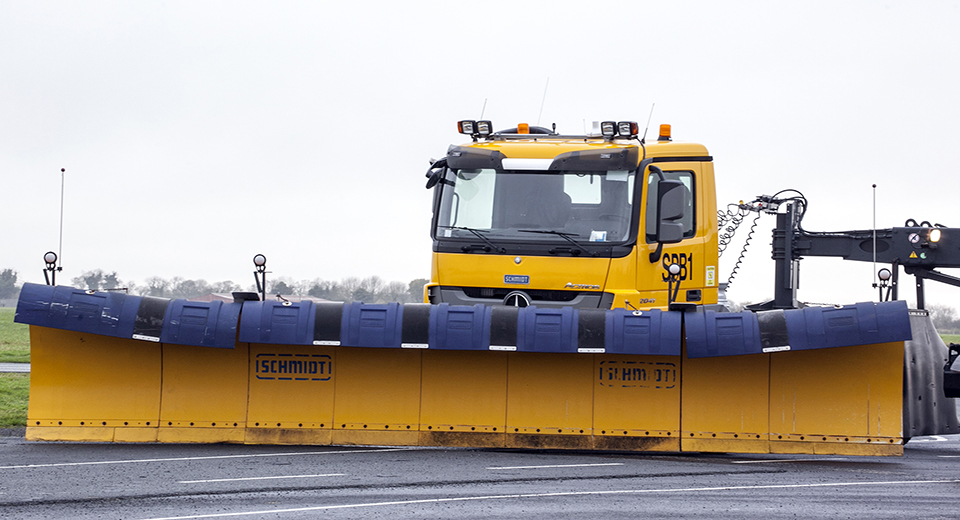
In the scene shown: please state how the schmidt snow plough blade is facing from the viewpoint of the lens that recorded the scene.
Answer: facing the viewer

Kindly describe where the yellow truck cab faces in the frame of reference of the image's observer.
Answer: facing the viewer and to the left of the viewer
